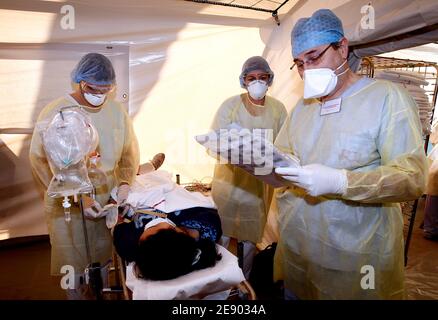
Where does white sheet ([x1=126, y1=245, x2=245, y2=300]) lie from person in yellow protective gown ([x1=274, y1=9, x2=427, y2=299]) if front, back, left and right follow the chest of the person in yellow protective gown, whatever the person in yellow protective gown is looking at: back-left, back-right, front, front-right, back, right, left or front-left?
front

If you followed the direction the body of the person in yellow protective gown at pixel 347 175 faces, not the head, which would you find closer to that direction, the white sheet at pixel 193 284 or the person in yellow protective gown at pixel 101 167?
the white sheet

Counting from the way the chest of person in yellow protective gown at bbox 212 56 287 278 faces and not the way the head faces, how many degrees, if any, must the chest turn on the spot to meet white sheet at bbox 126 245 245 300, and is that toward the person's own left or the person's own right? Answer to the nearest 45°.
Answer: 0° — they already face it

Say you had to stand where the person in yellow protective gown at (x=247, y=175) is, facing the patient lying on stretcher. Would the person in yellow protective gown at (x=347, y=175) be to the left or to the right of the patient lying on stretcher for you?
left

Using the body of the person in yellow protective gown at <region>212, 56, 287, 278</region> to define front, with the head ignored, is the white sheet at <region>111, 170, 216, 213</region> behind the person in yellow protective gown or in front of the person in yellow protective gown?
in front

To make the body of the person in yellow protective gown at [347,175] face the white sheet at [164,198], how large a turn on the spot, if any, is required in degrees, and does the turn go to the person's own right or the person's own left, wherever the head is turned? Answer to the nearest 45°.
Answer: approximately 45° to the person's own right

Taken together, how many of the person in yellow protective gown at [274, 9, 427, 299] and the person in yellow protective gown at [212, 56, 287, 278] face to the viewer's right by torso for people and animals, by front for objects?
0

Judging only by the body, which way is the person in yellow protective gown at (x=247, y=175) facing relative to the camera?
toward the camera

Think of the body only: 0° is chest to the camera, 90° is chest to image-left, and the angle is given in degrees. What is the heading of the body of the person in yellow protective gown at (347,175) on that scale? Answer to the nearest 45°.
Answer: approximately 45°

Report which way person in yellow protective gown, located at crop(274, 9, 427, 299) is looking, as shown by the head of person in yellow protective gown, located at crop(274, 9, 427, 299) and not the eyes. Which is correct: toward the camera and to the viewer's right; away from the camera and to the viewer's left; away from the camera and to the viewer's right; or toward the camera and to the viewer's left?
toward the camera and to the viewer's left

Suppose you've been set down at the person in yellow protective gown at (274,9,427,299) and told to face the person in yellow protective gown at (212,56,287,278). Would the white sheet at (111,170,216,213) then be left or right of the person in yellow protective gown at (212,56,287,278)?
left

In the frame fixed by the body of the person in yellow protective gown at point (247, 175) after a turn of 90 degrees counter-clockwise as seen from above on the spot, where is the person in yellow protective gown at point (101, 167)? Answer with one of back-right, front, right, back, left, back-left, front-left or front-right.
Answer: back-right

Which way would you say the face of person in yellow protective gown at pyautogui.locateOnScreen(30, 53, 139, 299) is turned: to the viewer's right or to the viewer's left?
to the viewer's right

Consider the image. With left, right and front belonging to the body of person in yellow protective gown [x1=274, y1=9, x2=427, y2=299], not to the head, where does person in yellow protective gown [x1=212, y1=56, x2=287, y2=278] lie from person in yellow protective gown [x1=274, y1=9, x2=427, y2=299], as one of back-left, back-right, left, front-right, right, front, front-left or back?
right

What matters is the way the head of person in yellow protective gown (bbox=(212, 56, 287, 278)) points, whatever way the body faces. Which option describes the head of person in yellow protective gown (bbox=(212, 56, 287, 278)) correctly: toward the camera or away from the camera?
toward the camera
